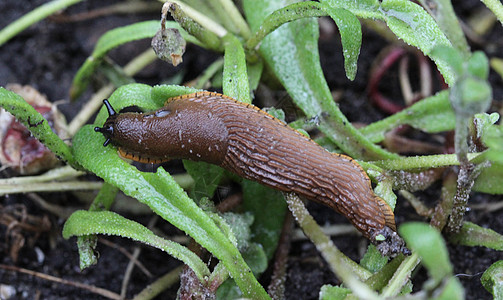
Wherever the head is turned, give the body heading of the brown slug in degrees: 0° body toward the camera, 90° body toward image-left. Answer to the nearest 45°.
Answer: approximately 90°
